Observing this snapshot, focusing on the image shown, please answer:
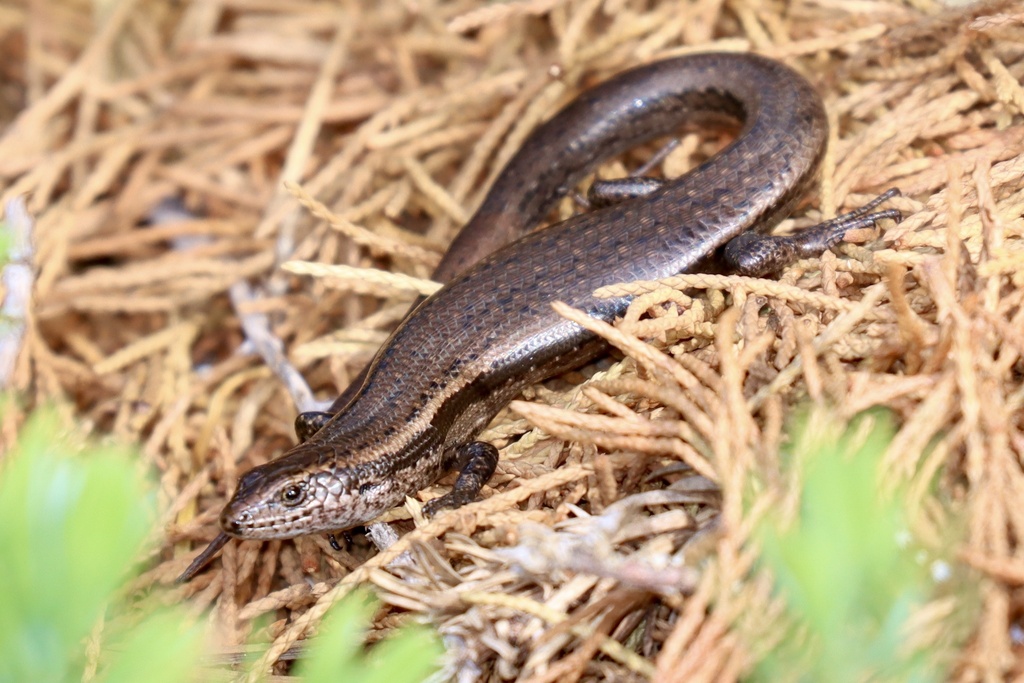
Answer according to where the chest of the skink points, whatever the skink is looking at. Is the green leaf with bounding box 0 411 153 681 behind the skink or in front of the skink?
in front

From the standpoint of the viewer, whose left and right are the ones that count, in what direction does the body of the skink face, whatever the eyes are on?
facing the viewer and to the left of the viewer

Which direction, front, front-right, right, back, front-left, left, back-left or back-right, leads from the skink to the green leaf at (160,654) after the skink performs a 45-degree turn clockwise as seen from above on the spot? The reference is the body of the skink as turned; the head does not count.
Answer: left
